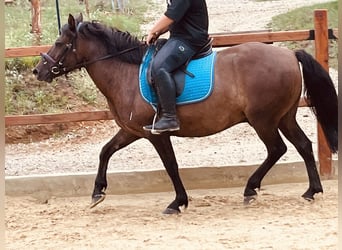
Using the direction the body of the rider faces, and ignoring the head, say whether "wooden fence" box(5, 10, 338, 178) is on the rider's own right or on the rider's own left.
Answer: on the rider's own right

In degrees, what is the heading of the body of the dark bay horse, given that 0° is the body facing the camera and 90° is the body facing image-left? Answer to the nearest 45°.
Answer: approximately 90°

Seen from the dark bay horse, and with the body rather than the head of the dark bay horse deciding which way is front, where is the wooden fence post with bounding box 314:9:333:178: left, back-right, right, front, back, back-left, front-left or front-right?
back-right

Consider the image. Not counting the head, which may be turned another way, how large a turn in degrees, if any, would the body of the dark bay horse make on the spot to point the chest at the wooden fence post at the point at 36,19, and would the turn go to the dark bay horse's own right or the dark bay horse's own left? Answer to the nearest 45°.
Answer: approximately 45° to the dark bay horse's own right

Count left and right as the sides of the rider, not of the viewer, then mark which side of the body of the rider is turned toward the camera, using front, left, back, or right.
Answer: left

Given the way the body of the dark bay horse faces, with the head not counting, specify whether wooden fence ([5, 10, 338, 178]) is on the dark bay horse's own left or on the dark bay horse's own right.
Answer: on the dark bay horse's own right
